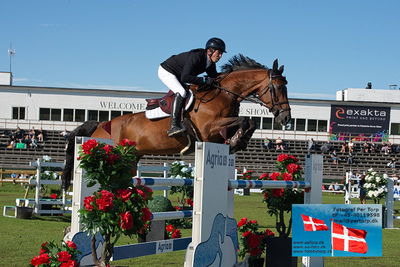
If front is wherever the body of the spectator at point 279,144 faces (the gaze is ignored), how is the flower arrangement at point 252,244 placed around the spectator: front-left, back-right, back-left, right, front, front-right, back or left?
front

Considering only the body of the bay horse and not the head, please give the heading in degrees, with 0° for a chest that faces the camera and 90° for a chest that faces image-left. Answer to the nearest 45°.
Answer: approximately 270°

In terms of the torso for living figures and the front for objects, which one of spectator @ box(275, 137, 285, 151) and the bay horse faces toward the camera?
the spectator

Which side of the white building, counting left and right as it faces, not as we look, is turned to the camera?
front

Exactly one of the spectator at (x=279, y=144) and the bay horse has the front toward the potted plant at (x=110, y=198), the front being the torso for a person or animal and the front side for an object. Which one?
the spectator

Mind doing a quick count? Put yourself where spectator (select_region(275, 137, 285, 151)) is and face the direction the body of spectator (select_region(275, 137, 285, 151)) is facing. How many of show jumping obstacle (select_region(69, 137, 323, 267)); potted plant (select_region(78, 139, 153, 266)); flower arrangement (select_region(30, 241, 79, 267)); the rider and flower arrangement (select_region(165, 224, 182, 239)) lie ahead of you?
5

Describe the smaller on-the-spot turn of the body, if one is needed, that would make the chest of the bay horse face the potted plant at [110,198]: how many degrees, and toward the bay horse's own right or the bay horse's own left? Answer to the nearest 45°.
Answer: approximately 90° to the bay horse's own right

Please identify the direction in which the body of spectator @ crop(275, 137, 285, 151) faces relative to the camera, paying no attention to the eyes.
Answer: toward the camera

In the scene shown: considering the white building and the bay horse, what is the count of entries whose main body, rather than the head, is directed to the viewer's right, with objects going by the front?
1

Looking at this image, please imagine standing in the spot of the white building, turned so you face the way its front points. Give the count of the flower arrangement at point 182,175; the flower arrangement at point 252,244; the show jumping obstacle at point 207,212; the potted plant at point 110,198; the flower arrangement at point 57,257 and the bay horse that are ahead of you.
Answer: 6

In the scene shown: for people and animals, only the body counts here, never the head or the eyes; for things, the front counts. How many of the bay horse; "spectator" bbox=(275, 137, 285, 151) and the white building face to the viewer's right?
1

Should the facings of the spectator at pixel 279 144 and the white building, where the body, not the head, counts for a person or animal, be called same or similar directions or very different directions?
same or similar directions

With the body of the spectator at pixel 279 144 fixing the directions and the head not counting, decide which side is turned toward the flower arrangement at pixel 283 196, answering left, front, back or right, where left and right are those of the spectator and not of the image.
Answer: front

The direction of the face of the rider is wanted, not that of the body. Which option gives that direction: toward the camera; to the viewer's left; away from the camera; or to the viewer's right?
to the viewer's right

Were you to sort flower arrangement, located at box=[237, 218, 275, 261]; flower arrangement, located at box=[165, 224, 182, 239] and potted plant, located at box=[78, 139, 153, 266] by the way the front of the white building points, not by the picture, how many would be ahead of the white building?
3

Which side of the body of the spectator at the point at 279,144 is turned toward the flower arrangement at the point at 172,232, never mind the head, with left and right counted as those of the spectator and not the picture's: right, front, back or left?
front

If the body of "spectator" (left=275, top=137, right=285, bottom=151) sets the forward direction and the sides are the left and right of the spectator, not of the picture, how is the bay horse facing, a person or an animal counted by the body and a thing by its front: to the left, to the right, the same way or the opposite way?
to the left
